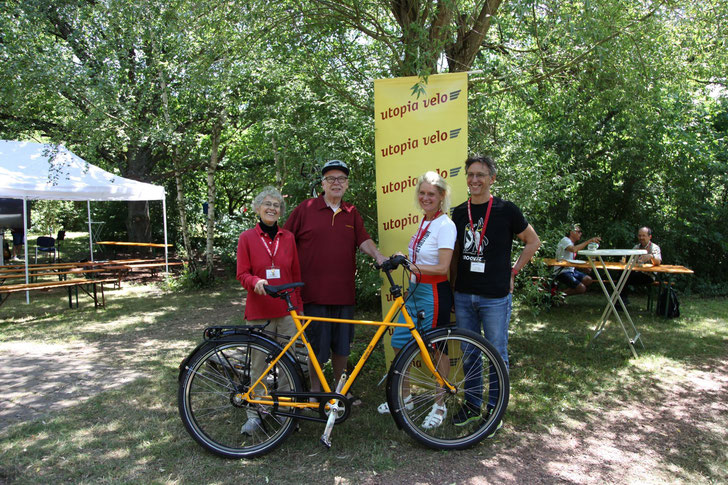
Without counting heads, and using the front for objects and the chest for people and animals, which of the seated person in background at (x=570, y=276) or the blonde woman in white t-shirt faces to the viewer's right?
the seated person in background

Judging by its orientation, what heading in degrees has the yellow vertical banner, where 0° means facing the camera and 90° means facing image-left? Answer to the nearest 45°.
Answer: approximately 0°

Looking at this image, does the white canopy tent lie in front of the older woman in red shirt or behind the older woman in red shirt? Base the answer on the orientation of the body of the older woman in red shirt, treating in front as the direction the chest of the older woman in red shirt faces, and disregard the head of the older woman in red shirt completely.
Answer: behind

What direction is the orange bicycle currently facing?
to the viewer's right

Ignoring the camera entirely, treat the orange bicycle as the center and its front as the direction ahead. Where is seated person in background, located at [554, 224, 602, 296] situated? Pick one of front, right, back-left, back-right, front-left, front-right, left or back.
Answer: front-left

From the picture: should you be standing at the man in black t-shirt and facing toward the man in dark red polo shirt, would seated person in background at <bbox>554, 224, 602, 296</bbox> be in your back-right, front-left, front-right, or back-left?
back-right

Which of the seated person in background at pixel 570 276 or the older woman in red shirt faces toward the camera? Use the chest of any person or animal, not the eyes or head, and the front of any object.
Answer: the older woman in red shirt

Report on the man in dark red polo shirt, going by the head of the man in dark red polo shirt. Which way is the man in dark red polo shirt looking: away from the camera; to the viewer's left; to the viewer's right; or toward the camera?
toward the camera

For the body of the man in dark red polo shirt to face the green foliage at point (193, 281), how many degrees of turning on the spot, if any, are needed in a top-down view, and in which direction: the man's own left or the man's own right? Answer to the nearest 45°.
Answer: approximately 180°

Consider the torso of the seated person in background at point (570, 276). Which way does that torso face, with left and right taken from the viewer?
facing to the right of the viewer

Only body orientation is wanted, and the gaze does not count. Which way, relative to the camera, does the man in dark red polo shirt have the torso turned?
toward the camera

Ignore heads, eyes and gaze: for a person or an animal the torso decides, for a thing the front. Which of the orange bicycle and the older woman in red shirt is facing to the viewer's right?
the orange bicycle

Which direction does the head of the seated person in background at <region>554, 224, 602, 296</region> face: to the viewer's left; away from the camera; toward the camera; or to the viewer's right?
to the viewer's right

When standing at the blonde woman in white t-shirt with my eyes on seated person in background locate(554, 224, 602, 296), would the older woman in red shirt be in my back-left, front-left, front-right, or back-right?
back-left

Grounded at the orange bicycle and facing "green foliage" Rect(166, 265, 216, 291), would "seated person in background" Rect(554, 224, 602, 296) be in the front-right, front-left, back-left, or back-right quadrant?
front-right

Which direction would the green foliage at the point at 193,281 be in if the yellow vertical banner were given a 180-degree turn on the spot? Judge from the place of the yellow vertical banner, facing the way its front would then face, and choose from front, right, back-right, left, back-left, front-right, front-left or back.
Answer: front-left

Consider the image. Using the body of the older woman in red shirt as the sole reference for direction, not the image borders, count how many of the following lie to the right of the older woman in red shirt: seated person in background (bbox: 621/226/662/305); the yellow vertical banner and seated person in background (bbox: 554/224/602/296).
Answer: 0

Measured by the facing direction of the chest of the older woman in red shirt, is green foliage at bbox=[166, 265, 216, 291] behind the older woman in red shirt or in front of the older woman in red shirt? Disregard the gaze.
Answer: behind

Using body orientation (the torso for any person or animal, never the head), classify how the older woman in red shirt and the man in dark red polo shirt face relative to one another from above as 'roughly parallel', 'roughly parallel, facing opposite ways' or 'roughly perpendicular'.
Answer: roughly parallel

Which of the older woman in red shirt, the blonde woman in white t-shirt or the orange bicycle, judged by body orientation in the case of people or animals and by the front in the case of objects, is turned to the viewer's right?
the orange bicycle
